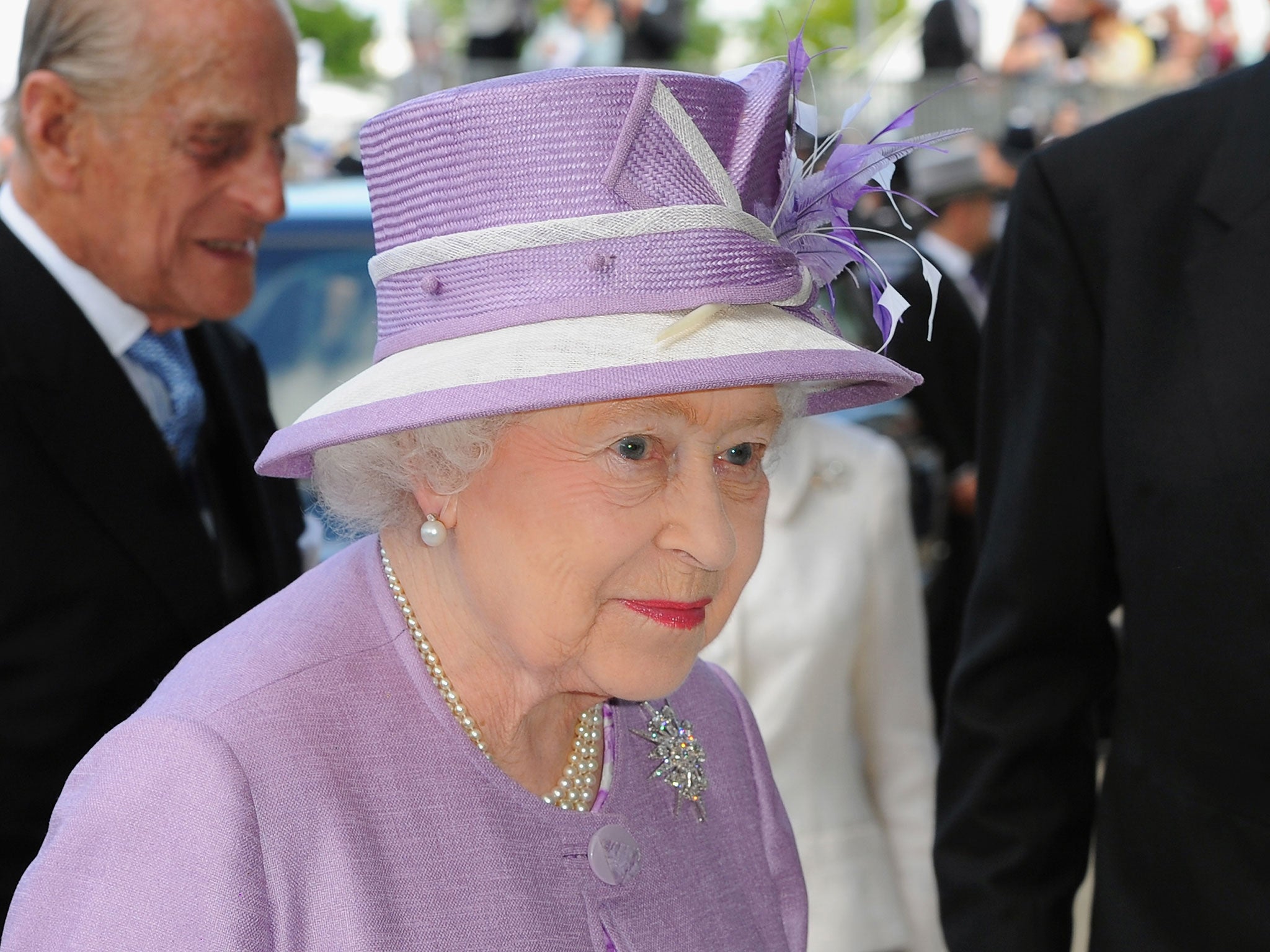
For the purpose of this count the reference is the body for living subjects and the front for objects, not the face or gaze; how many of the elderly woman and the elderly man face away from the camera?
0

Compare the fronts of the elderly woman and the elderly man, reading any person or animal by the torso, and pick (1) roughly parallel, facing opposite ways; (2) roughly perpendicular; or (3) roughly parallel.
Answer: roughly parallel

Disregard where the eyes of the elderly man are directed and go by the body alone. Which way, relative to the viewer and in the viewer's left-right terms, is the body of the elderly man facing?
facing the viewer and to the right of the viewer

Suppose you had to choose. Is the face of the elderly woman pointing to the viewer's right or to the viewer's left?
to the viewer's right

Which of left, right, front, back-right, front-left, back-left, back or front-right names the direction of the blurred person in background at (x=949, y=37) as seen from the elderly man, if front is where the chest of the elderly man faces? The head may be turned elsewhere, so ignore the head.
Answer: left

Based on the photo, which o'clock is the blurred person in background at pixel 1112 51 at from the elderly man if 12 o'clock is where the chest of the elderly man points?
The blurred person in background is roughly at 9 o'clock from the elderly man.

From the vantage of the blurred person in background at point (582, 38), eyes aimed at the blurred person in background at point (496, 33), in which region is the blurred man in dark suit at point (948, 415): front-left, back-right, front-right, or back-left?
back-left

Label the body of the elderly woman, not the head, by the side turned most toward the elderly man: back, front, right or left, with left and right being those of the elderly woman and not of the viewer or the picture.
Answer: back

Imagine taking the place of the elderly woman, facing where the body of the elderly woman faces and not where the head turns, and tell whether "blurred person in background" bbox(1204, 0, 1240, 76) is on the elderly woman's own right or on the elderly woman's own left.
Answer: on the elderly woman's own left

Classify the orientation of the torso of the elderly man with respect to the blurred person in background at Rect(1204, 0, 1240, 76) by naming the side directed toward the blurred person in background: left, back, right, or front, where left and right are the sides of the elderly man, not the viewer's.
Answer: left

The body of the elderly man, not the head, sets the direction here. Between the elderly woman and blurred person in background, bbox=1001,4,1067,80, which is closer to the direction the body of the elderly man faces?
the elderly woman

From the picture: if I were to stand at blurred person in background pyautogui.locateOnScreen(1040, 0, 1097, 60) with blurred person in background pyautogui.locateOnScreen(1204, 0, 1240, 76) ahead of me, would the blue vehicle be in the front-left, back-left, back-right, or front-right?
back-right

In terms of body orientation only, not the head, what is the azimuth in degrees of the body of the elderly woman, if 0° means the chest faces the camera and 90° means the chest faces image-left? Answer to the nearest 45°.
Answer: approximately 315°
